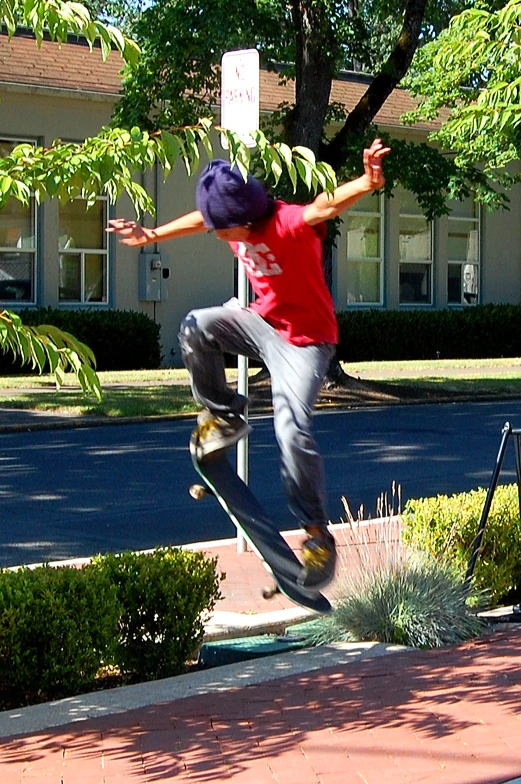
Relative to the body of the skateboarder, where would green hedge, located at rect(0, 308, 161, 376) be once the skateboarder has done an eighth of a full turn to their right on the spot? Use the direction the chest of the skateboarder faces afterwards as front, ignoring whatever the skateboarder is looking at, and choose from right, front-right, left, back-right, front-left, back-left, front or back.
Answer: right

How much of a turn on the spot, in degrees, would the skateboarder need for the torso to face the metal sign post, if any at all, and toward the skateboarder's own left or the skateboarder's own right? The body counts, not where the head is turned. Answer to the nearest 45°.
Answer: approximately 135° to the skateboarder's own right

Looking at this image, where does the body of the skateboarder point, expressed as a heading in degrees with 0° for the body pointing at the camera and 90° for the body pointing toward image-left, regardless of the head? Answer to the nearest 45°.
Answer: approximately 45°
